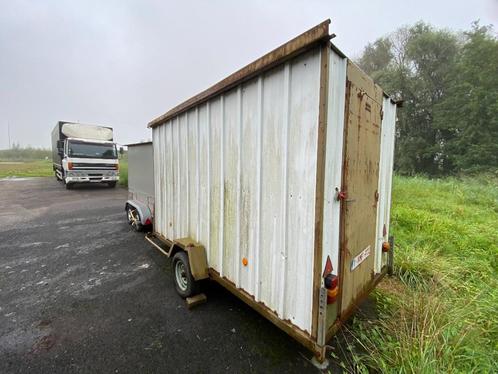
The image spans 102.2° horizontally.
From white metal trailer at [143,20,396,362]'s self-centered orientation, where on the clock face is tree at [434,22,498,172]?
The tree is roughly at 3 o'clock from the white metal trailer.

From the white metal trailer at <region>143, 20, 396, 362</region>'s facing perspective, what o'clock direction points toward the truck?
The truck is roughly at 12 o'clock from the white metal trailer.

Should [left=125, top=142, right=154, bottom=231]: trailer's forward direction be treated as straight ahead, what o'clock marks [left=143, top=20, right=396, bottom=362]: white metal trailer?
The white metal trailer is roughly at 7 o'clock from the trailer.

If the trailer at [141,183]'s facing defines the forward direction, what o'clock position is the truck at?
The truck is roughly at 1 o'clock from the trailer.

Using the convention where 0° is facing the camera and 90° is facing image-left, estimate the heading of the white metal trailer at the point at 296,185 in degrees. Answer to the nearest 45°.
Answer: approximately 135°

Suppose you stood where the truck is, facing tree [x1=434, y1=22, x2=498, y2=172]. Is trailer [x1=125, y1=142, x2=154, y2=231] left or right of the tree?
right

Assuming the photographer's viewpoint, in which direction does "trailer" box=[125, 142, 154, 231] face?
facing away from the viewer and to the left of the viewer

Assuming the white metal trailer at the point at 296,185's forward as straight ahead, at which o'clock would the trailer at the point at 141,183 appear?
The trailer is roughly at 12 o'clock from the white metal trailer.

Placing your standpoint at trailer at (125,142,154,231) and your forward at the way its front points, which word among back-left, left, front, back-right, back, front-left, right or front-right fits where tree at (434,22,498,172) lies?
back-right
